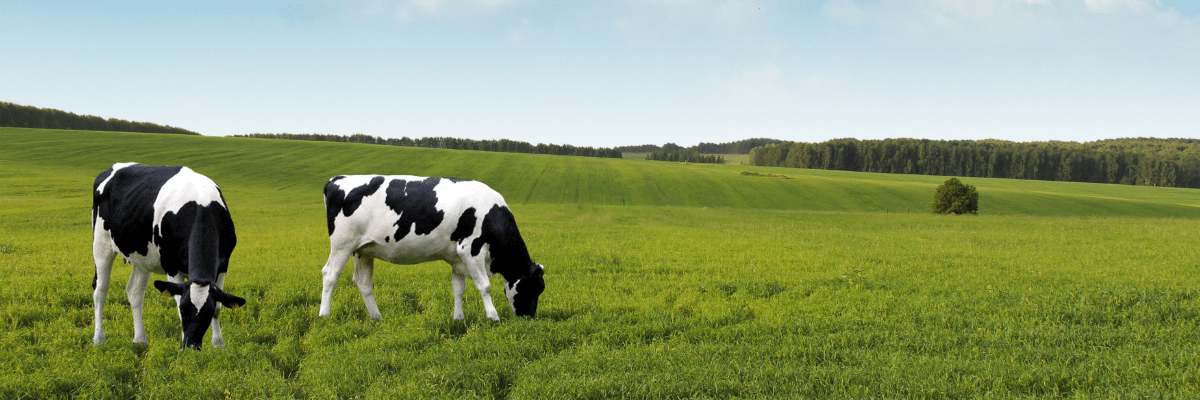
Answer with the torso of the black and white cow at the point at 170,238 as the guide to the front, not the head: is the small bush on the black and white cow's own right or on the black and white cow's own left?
on the black and white cow's own left

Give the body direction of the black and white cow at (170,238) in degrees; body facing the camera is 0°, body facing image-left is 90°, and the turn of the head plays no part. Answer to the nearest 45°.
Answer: approximately 315°

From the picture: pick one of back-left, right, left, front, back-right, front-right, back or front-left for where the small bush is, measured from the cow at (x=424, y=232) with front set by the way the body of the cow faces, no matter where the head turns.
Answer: front-left

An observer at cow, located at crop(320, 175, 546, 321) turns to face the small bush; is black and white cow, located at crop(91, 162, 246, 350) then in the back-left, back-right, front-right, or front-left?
back-left

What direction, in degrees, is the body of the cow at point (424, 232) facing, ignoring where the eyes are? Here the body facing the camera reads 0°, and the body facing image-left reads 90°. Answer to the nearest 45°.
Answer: approximately 270°

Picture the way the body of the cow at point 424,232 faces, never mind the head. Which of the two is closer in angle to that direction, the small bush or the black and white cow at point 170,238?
the small bush

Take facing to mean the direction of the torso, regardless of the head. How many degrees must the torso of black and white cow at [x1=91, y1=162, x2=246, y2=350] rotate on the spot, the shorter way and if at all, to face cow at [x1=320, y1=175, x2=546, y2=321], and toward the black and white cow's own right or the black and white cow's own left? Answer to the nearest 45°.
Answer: approximately 45° to the black and white cow's own left
